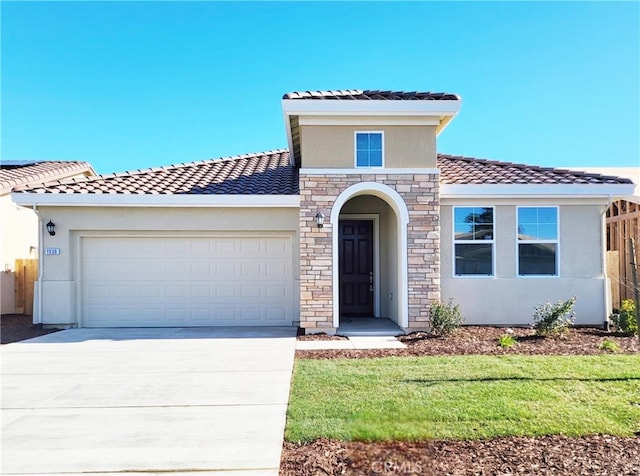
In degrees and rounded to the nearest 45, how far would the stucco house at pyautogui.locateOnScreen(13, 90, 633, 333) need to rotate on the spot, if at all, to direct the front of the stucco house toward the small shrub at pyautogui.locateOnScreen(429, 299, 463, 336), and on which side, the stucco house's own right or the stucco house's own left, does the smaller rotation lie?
approximately 45° to the stucco house's own left

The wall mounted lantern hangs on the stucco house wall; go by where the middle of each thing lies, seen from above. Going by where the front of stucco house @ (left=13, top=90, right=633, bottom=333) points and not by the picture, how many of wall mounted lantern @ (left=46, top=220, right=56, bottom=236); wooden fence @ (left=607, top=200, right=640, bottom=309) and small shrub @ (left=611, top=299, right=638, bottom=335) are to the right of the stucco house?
1

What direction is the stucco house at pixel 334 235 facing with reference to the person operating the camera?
facing the viewer

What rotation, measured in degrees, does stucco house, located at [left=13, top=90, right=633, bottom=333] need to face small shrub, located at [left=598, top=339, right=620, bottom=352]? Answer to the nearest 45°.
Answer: approximately 45° to its left

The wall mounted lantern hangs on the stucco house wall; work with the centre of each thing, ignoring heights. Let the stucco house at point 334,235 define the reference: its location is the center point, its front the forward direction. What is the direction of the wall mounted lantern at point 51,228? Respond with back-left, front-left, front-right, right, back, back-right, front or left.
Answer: right
